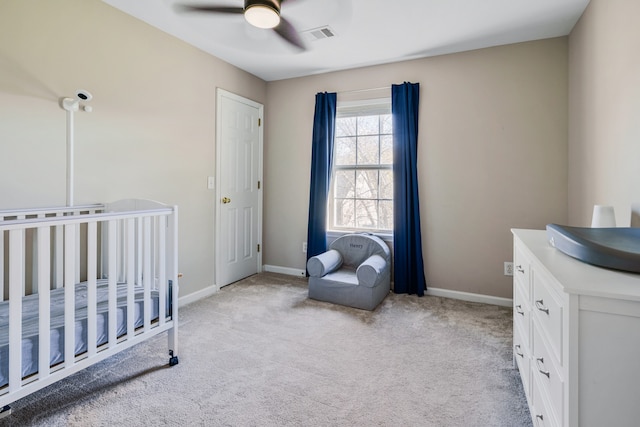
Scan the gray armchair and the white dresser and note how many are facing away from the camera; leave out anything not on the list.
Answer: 0

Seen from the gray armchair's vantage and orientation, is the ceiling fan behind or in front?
in front

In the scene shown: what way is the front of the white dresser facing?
to the viewer's left

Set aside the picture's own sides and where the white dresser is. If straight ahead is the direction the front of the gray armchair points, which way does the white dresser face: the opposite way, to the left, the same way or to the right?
to the right

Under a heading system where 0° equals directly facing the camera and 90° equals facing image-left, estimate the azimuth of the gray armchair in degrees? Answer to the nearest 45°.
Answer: approximately 45°

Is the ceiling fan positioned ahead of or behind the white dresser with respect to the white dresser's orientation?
ahead

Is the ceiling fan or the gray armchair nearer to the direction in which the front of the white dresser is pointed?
the ceiling fan

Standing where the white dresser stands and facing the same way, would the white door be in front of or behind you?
in front

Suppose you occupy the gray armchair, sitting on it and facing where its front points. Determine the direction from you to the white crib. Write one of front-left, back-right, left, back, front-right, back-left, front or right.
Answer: front

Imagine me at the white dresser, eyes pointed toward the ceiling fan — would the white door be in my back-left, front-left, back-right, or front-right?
front-right
